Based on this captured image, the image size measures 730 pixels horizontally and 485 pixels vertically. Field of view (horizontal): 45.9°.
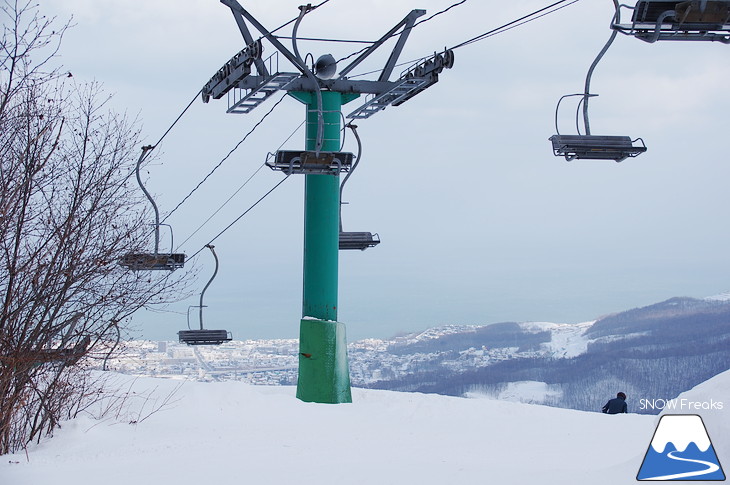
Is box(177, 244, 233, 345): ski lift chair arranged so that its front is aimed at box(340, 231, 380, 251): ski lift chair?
no

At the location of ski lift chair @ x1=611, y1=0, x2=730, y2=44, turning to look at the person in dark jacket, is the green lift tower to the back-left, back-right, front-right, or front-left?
front-left
